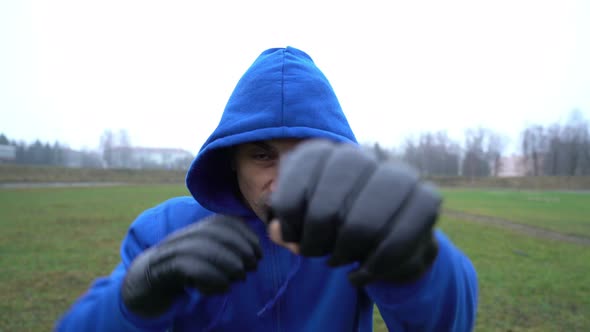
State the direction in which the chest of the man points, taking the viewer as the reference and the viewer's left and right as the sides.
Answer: facing the viewer

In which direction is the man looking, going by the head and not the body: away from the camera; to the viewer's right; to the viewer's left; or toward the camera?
toward the camera
